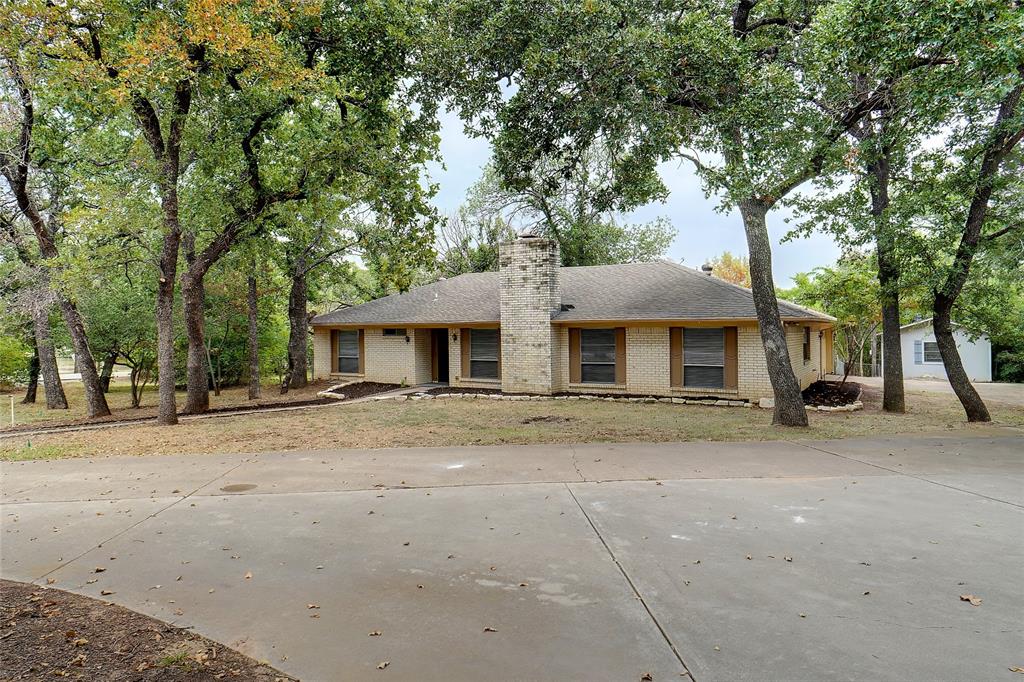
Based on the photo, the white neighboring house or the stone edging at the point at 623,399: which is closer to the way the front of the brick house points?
the stone edging

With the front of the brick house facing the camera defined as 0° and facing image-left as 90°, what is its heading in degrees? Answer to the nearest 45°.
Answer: approximately 0°

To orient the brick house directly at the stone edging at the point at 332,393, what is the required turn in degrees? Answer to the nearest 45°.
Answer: approximately 90° to its right

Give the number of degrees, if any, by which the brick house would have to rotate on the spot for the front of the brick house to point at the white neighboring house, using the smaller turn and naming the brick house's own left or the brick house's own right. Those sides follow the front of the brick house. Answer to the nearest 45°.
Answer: approximately 135° to the brick house's own left

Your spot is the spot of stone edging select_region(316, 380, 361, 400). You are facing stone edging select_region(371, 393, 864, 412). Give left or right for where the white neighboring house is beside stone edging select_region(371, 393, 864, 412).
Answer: left
